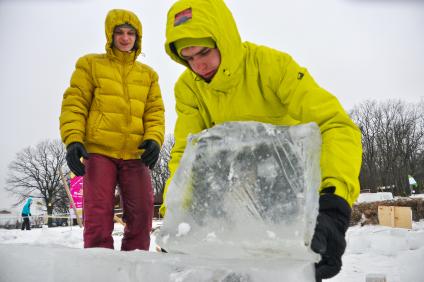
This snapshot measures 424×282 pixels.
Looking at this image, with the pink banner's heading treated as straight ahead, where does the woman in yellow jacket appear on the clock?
The woman in yellow jacket is roughly at 12 o'clock from the pink banner.

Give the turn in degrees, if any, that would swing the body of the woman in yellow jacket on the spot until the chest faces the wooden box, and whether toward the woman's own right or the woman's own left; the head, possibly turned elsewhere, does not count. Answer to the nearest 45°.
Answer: approximately 135° to the woman's own left

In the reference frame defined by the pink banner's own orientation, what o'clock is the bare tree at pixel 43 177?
The bare tree is roughly at 6 o'clock from the pink banner.

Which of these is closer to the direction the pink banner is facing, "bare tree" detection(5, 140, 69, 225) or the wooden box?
the wooden box

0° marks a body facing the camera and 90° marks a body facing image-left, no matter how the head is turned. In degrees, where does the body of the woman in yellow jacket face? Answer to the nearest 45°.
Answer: approximately 0°

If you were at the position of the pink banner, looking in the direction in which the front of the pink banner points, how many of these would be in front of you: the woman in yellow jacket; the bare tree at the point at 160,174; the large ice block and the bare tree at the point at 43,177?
2

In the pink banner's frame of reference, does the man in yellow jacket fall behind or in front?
in front

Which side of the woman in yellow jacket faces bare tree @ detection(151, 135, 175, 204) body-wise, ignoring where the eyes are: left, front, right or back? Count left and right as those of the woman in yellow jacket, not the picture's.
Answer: back

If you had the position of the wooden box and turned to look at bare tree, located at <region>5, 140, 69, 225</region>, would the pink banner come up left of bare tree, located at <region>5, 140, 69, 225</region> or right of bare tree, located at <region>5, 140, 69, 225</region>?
left

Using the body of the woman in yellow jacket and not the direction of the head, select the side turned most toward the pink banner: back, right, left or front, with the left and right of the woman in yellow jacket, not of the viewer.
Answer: back

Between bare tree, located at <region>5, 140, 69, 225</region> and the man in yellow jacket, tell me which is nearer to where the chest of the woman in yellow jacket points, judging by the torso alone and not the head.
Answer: the man in yellow jacket

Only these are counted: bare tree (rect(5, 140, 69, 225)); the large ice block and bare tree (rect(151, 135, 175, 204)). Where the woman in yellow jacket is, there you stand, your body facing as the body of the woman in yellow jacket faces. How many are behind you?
2

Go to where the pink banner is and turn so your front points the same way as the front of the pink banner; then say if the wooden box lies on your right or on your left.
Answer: on your left

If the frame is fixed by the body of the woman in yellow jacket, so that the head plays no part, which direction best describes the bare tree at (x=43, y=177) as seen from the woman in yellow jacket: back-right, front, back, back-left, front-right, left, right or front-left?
back

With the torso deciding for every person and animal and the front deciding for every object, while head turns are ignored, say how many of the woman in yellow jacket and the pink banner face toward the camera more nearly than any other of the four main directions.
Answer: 2
